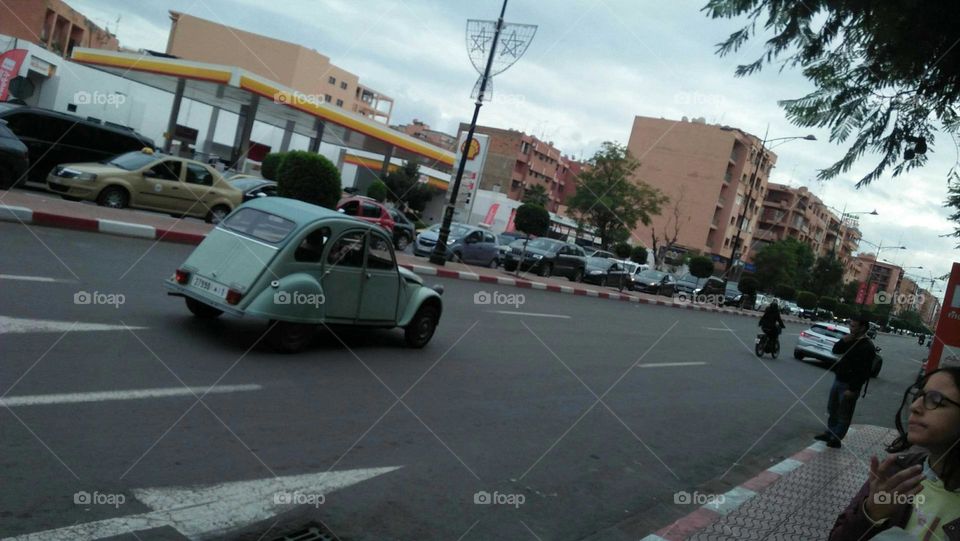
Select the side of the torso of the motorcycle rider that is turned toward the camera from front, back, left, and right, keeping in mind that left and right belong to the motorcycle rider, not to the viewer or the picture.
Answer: back

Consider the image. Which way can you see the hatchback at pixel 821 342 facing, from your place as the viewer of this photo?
facing away from the viewer and to the right of the viewer

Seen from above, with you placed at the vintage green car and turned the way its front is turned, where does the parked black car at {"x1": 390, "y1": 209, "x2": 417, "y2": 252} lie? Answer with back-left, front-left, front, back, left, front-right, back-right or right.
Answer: front-left

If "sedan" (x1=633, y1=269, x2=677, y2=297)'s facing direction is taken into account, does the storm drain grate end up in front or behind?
in front

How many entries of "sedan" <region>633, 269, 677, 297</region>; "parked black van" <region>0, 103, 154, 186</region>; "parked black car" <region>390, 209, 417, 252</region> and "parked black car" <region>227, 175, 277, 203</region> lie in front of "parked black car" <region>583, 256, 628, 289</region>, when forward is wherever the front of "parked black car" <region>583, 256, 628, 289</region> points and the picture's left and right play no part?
3

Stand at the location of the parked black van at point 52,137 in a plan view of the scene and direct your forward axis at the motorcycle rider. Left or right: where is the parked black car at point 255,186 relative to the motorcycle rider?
left

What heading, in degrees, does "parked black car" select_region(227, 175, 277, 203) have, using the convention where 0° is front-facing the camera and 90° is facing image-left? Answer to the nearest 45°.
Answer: approximately 45°

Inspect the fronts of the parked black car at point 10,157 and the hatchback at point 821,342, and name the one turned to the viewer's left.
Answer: the parked black car

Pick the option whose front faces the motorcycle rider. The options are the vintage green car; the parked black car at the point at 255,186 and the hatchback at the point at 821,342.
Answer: the vintage green car

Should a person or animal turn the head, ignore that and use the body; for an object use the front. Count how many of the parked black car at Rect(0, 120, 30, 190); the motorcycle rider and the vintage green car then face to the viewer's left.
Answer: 1

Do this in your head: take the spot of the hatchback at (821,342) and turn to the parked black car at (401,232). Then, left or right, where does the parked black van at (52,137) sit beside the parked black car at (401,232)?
left

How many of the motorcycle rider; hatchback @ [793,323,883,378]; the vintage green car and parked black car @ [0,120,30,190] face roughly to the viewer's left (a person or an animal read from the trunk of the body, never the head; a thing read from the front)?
1
